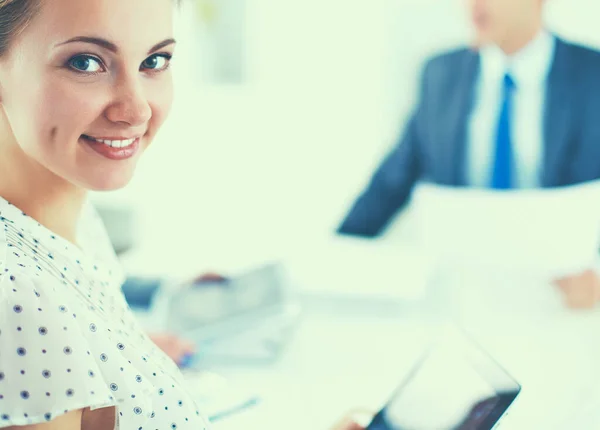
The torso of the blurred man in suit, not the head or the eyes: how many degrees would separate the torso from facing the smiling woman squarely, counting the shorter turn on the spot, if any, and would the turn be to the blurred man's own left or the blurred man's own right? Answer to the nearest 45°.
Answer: approximately 45° to the blurred man's own right

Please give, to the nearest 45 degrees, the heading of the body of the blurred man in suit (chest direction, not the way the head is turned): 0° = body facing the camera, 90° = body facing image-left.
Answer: approximately 0°
